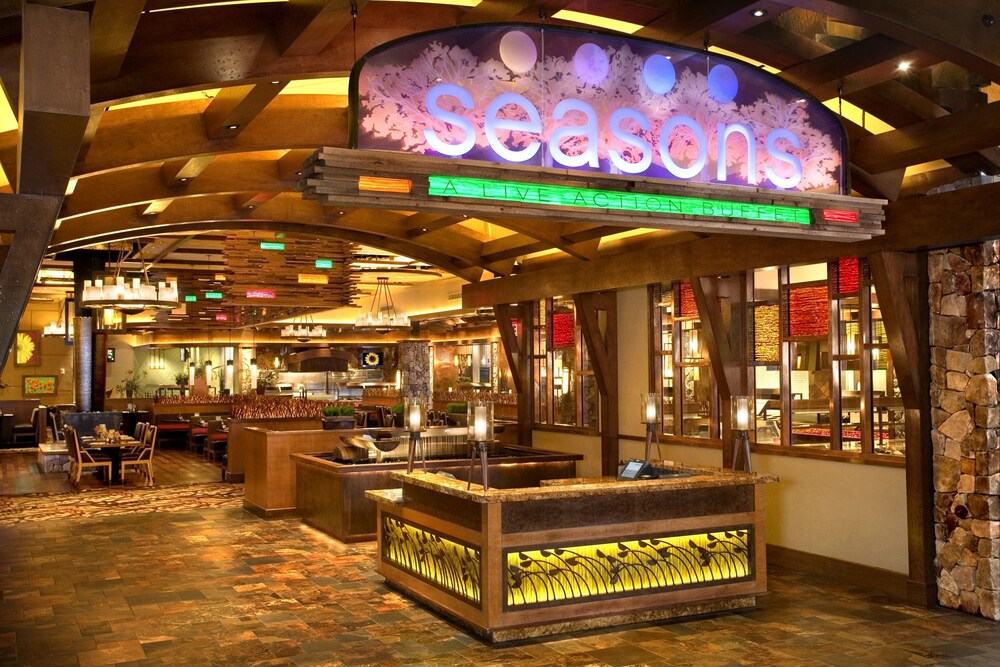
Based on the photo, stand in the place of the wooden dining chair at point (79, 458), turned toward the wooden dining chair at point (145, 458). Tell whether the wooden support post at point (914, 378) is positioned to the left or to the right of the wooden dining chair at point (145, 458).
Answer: right

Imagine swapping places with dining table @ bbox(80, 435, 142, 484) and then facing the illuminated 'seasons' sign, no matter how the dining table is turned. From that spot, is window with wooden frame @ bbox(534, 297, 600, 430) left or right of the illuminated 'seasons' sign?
left

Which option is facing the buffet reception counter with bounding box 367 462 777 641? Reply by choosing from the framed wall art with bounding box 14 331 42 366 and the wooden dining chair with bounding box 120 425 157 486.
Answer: the framed wall art

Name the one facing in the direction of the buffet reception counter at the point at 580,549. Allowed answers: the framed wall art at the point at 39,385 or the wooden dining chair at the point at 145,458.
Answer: the framed wall art

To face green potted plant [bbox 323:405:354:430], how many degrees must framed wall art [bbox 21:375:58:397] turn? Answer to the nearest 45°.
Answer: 0° — it already faces it

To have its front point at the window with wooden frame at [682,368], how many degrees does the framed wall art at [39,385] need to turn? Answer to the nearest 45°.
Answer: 0° — it already faces it

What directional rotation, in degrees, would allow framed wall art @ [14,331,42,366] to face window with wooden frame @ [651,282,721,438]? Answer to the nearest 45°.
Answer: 0° — it already faces it

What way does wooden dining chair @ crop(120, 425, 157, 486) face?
to the viewer's left

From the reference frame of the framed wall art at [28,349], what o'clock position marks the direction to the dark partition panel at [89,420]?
The dark partition panel is roughly at 12 o'clock from the framed wall art.
